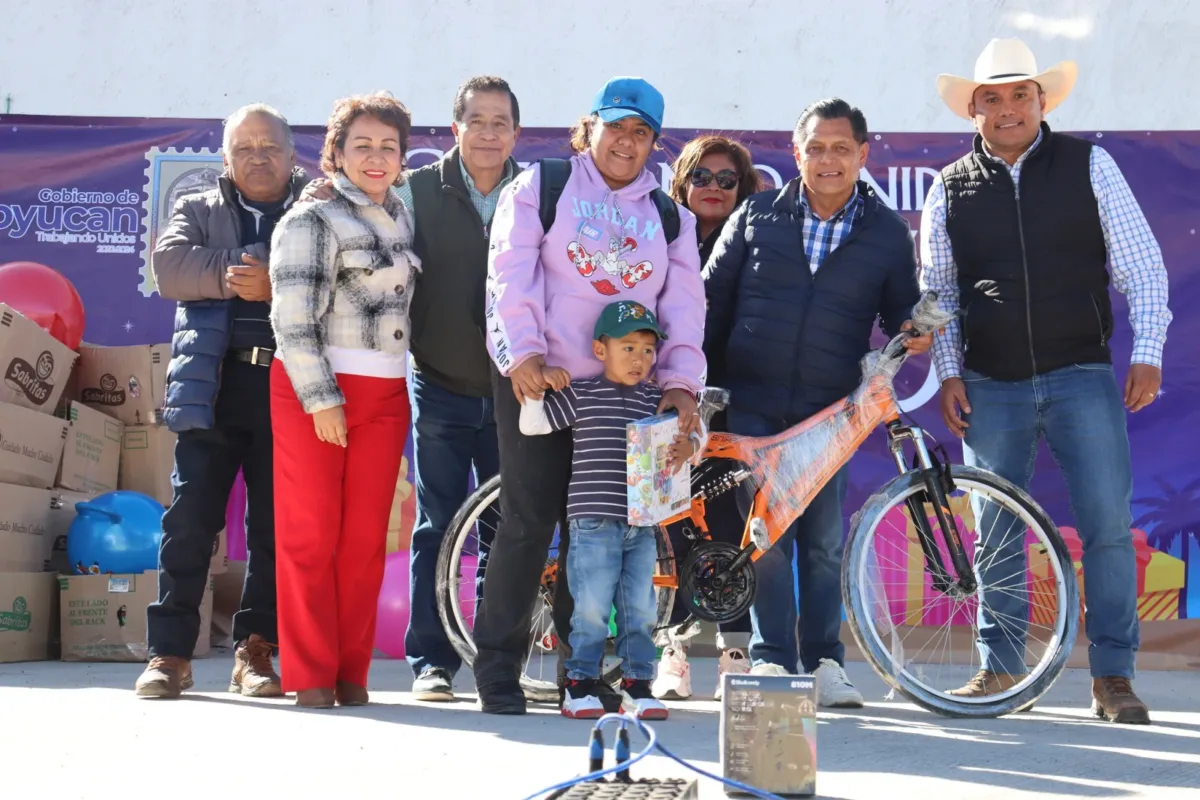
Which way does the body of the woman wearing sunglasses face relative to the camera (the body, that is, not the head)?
toward the camera

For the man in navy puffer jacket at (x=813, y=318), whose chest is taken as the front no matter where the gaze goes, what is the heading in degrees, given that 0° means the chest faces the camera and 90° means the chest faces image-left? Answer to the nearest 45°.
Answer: approximately 0°

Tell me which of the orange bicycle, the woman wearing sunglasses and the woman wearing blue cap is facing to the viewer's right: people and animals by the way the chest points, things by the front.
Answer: the orange bicycle

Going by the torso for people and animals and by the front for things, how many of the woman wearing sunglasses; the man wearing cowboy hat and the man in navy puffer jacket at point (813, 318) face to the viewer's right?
0

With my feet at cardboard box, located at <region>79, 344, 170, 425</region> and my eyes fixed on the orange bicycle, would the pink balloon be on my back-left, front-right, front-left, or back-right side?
front-left

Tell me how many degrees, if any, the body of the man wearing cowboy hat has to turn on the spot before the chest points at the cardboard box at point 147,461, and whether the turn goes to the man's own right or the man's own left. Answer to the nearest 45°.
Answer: approximately 90° to the man's own right

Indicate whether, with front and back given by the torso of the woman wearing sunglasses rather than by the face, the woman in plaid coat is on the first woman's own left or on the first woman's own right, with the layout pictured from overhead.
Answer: on the first woman's own right

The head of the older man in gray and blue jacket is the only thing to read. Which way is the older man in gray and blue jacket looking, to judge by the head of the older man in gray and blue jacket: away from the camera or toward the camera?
toward the camera

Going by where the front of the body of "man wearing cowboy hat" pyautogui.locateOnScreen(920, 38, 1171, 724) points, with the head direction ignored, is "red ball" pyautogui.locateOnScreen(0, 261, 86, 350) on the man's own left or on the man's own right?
on the man's own right

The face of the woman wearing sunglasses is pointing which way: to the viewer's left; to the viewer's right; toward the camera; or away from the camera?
toward the camera

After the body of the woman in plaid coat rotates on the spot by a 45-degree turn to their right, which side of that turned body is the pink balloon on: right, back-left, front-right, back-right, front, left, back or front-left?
back

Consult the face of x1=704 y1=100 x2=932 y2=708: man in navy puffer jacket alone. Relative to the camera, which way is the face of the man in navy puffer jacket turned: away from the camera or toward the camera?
toward the camera

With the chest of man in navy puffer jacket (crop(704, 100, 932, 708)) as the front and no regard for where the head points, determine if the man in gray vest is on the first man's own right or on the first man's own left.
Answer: on the first man's own right

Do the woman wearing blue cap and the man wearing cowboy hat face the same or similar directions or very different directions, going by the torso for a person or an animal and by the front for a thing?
same or similar directions

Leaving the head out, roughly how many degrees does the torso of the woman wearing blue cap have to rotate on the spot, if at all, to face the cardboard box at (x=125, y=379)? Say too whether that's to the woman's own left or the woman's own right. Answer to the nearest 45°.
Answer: approximately 135° to the woman's own right

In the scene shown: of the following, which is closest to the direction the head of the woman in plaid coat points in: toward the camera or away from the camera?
toward the camera

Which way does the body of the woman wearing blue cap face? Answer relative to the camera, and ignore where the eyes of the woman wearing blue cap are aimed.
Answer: toward the camera
